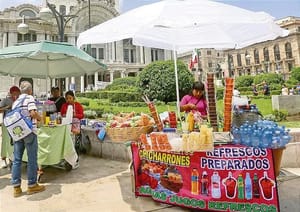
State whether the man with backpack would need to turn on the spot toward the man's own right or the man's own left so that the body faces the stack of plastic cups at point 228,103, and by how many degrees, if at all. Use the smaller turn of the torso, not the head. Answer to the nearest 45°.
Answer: approximately 90° to the man's own right

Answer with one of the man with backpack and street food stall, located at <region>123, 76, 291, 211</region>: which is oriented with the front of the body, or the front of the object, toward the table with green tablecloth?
the man with backpack

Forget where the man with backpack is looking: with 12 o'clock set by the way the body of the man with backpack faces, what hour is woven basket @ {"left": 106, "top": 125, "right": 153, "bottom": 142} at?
The woven basket is roughly at 2 o'clock from the man with backpack.

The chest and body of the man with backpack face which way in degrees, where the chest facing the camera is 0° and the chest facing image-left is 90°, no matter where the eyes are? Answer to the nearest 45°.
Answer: approximately 225°

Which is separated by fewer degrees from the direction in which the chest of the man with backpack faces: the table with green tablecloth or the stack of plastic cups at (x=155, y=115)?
the table with green tablecloth

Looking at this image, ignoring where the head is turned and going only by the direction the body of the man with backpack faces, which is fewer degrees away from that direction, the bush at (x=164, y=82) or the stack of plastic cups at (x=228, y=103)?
the bush

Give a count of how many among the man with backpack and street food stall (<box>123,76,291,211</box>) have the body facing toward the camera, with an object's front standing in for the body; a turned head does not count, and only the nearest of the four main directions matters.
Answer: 1

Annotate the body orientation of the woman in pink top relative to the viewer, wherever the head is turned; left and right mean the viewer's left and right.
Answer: facing the viewer and to the left of the viewer

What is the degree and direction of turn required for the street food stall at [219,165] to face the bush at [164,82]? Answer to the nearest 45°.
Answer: approximately 180°

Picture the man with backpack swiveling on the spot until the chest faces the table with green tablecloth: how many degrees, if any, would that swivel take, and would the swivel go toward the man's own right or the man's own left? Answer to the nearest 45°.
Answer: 0° — they already face it

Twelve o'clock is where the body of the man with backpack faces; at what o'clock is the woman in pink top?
The woman in pink top is roughly at 2 o'clock from the man with backpack.

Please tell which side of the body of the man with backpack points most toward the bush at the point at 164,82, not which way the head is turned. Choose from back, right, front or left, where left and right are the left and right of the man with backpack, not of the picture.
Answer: front

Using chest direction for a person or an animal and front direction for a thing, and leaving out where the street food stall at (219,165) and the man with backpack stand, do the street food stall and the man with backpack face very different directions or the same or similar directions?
very different directions
